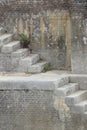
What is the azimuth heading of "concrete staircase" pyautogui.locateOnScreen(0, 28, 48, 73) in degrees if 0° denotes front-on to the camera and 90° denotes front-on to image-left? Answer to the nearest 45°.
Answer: approximately 270°

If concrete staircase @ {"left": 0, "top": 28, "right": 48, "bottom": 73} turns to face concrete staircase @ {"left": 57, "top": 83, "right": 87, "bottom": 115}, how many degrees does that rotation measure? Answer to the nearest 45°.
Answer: approximately 45° to its right
